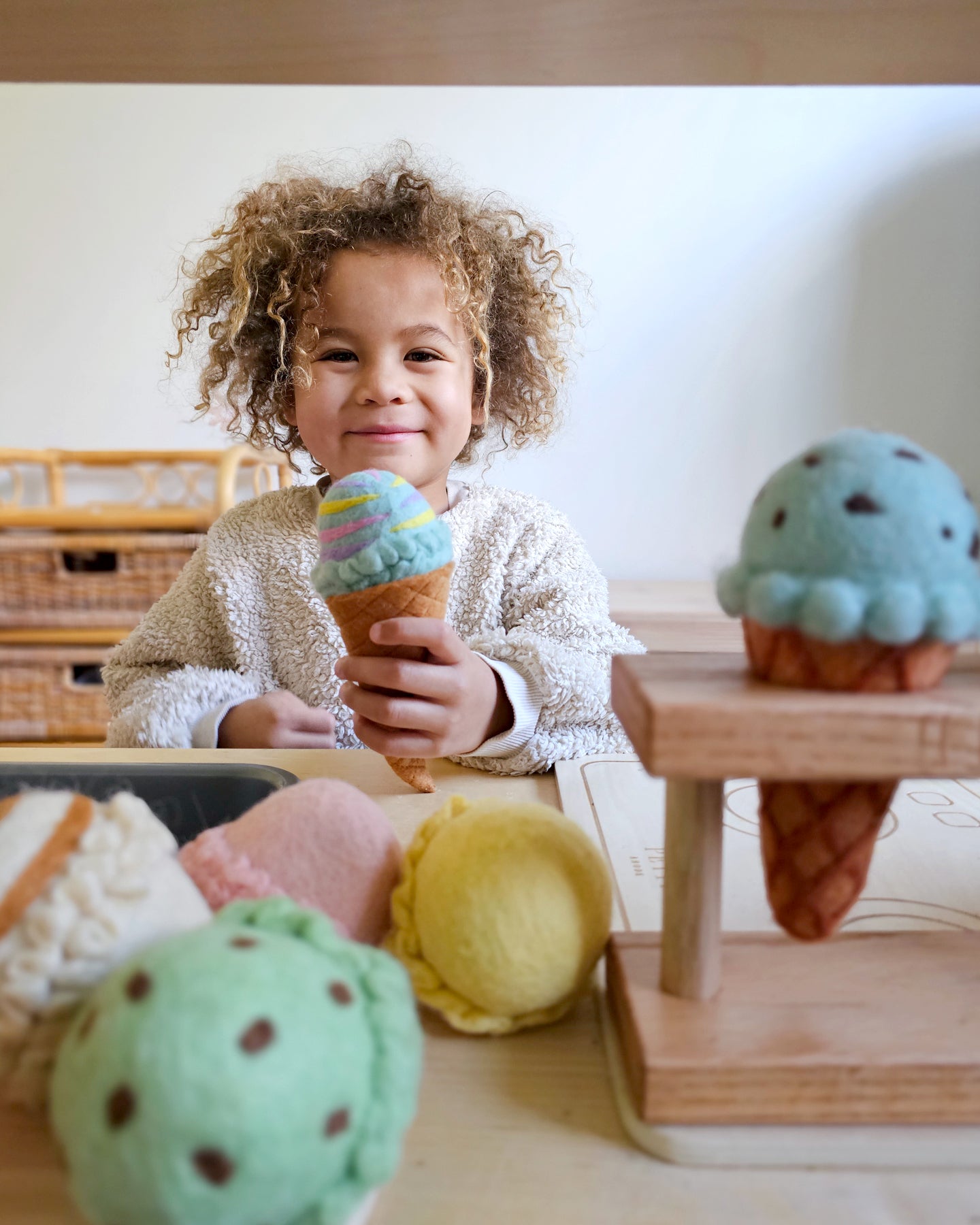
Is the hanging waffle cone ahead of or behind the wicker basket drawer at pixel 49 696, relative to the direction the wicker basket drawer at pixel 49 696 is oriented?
ahead

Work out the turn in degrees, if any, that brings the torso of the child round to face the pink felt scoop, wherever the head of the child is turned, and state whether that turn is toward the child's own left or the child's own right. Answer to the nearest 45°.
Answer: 0° — they already face it

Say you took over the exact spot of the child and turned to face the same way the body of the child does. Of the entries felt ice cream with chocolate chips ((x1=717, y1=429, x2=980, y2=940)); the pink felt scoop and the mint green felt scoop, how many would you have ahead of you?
3

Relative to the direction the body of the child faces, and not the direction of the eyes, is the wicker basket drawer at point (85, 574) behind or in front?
behind

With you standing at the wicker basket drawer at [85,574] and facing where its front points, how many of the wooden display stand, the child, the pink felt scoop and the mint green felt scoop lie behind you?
0

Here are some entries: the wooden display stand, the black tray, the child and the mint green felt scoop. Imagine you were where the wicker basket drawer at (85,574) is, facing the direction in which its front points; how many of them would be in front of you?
4

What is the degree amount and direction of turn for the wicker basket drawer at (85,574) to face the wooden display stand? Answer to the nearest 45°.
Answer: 0° — it already faces it

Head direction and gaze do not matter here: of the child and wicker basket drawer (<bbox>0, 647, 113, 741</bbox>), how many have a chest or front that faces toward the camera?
2

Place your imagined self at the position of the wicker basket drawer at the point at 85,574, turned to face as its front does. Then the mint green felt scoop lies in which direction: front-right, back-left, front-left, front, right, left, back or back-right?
front

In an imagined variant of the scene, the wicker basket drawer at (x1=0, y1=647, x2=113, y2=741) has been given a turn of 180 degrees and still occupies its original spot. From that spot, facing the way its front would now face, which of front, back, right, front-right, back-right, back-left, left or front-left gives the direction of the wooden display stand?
back

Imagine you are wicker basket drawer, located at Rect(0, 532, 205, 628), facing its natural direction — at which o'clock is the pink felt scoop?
The pink felt scoop is roughly at 12 o'clock from the wicker basket drawer.

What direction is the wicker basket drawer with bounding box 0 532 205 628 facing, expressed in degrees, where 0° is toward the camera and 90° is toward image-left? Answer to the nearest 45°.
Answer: approximately 0°

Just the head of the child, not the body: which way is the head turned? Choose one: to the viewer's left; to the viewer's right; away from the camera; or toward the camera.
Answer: toward the camera

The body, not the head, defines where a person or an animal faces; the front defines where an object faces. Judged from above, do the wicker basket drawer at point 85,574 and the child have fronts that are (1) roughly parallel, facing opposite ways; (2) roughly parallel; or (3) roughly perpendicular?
roughly parallel

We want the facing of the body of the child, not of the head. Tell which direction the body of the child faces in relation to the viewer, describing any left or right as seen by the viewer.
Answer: facing the viewer

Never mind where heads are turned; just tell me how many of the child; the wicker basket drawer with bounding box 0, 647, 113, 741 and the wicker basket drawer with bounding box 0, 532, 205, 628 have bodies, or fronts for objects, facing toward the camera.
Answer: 3

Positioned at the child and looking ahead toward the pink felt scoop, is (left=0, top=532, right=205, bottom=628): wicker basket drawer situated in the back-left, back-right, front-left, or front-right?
back-right

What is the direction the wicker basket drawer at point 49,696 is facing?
toward the camera

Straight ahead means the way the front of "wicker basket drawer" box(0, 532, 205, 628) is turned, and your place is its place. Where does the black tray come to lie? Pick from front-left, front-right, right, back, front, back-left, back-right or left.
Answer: front
